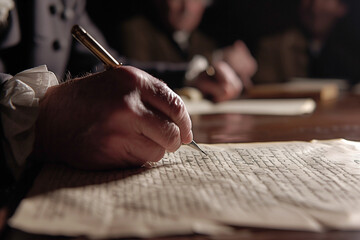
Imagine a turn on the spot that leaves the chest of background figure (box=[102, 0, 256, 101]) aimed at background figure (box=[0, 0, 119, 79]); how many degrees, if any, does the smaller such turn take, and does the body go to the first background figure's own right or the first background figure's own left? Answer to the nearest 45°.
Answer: approximately 45° to the first background figure's own right

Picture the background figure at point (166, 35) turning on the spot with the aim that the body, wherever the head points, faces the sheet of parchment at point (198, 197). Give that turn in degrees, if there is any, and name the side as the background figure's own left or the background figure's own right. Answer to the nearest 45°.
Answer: approximately 45° to the background figure's own right

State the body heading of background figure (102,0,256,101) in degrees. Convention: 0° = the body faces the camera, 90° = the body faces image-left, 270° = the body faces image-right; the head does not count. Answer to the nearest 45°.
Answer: approximately 315°

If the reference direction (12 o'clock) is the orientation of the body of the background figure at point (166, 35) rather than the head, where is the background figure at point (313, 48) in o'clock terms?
the background figure at point (313, 48) is roughly at 10 o'clock from the background figure at point (166, 35).
